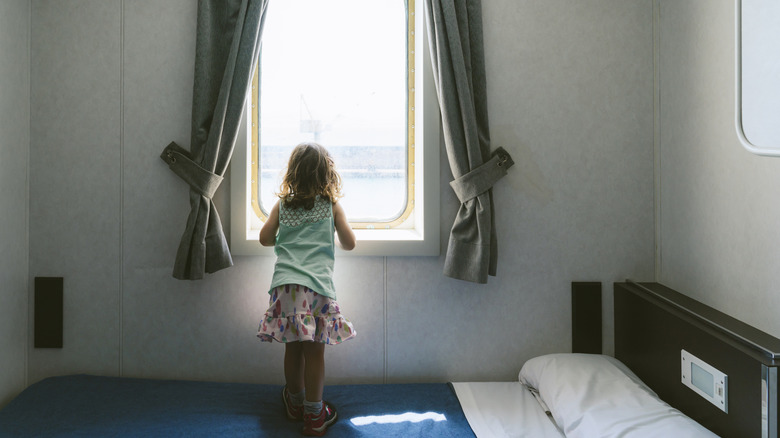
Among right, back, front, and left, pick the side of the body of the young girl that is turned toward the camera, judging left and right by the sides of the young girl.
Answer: back

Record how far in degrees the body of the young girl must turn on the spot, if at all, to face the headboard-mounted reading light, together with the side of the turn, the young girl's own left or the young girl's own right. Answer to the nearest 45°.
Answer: approximately 135° to the young girl's own right

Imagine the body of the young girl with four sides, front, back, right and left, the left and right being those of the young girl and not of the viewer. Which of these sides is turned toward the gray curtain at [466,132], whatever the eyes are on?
right

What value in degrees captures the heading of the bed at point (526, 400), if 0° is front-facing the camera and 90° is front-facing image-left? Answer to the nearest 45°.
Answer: approximately 90°

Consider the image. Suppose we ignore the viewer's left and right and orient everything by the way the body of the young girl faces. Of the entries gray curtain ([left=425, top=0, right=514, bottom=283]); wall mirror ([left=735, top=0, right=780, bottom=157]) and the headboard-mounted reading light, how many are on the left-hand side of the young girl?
0

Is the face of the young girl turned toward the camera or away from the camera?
away from the camera
